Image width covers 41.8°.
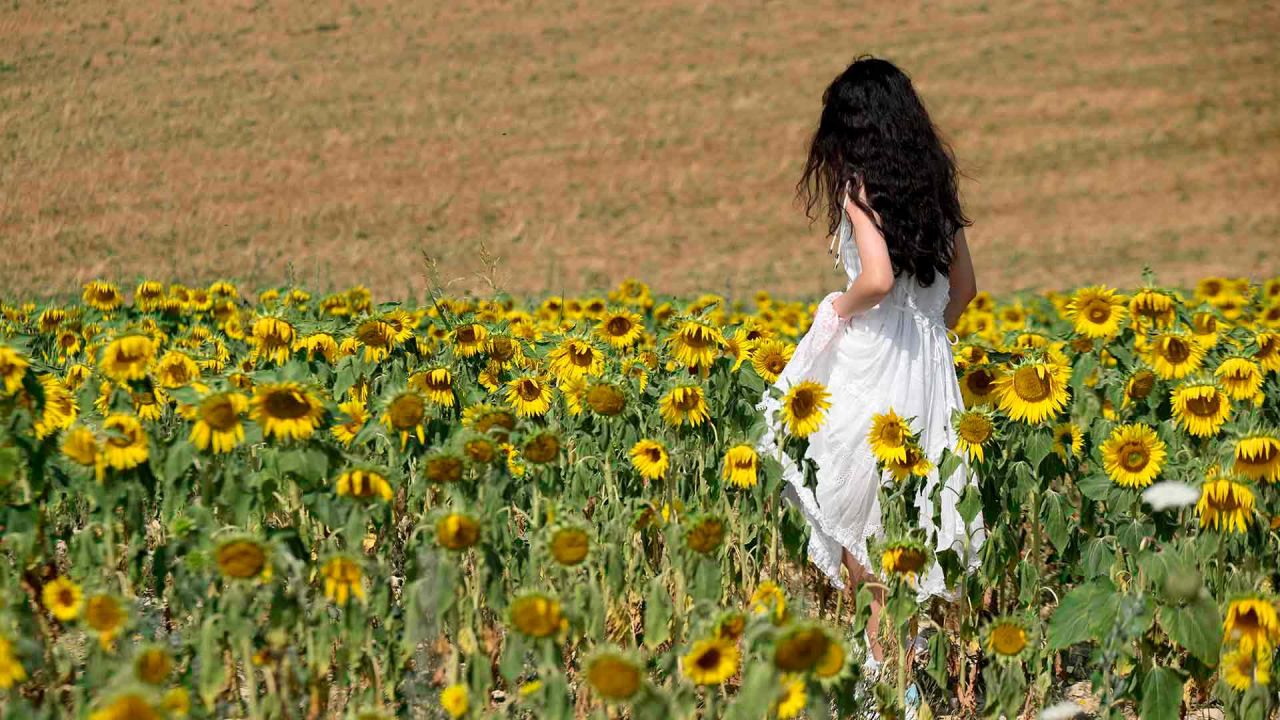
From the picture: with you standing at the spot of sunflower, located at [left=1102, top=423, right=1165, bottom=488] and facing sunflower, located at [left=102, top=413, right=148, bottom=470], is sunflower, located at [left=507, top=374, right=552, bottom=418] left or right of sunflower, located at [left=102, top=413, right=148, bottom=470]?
right

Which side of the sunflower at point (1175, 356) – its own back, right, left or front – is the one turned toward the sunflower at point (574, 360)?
right

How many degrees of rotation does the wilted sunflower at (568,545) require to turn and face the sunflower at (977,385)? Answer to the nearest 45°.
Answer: approximately 135° to its left

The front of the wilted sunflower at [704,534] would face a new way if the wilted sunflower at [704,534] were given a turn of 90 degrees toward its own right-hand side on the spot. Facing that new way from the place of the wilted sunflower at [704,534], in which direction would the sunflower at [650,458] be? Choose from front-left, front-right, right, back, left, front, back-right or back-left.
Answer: right

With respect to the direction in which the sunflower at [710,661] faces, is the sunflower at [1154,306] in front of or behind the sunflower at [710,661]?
behind

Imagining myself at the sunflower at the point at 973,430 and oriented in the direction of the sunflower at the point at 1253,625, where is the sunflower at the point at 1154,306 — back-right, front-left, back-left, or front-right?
back-left
